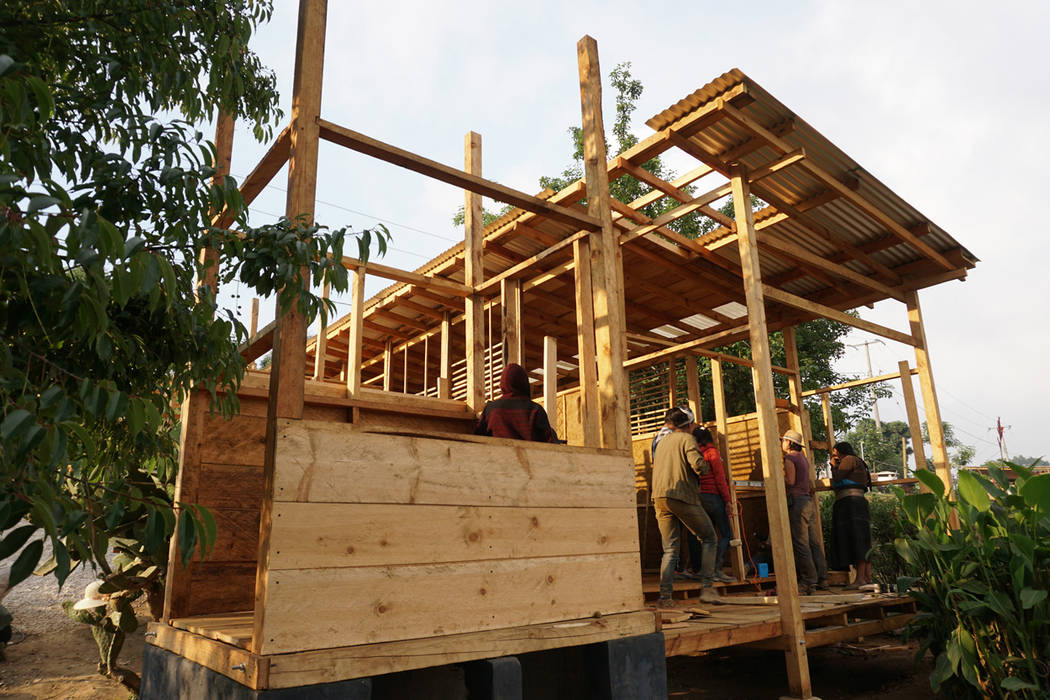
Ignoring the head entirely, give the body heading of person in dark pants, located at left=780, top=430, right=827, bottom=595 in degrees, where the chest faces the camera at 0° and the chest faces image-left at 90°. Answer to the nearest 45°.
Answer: approximately 135°

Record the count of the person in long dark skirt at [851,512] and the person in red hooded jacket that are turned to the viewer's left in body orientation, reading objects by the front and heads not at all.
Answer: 1

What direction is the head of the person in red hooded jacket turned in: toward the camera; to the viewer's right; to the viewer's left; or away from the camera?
away from the camera

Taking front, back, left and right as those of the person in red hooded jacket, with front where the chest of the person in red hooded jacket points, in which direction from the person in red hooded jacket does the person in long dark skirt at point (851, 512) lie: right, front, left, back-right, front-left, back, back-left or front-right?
front-right

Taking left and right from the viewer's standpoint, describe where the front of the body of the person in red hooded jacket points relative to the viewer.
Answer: facing away from the viewer

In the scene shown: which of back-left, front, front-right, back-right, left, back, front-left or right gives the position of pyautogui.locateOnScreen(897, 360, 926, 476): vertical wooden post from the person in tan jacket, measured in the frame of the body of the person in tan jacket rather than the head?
front

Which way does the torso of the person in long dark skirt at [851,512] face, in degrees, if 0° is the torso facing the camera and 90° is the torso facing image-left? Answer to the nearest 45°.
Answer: approximately 90°

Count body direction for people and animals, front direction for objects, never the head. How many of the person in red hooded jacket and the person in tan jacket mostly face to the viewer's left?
0
